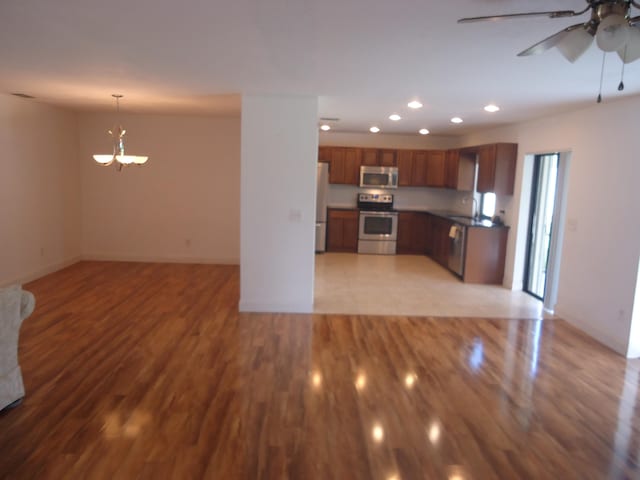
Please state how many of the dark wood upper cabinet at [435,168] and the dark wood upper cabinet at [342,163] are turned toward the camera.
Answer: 2

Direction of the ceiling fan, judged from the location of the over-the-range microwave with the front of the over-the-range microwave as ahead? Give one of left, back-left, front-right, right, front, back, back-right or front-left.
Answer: front

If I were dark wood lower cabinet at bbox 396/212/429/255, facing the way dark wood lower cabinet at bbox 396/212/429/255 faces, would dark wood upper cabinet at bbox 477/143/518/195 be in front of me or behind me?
in front

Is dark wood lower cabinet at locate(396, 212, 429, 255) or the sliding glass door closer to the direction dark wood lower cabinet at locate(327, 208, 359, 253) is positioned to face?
the sliding glass door

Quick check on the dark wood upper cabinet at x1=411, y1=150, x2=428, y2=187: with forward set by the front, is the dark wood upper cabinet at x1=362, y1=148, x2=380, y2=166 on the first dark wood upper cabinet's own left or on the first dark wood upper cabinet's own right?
on the first dark wood upper cabinet's own right

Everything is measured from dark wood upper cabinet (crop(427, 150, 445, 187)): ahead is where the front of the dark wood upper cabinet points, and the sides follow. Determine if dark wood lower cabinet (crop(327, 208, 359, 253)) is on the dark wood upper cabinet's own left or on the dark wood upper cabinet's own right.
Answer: on the dark wood upper cabinet's own right

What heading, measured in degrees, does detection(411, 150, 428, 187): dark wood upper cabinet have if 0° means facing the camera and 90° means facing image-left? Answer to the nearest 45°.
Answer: approximately 0°

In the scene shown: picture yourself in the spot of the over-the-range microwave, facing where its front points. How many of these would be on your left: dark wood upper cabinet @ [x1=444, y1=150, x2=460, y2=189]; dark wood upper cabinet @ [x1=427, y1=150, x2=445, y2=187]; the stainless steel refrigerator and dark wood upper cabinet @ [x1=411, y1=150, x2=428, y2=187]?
3

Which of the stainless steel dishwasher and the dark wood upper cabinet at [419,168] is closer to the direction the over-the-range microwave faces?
the stainless steel dishwasher

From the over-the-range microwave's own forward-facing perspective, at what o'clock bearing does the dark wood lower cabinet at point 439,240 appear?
The dark wood lower cabinet is roughly at 10 o'clock from the over-the-range microwave.

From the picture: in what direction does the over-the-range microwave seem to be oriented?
toward the camera

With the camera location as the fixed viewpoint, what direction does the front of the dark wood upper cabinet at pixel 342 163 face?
facing the viewer
